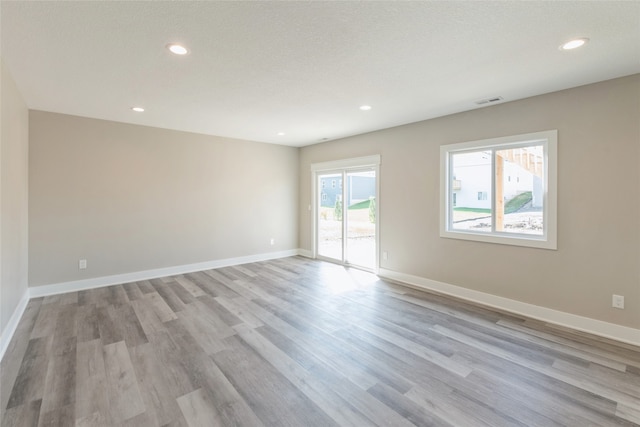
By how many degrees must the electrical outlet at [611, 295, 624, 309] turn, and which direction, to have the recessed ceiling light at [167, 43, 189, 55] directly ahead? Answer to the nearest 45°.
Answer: approximately 45° to its right

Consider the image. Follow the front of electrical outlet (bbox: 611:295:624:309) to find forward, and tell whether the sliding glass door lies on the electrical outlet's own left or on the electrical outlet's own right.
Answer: on the electrical outlet's own right
